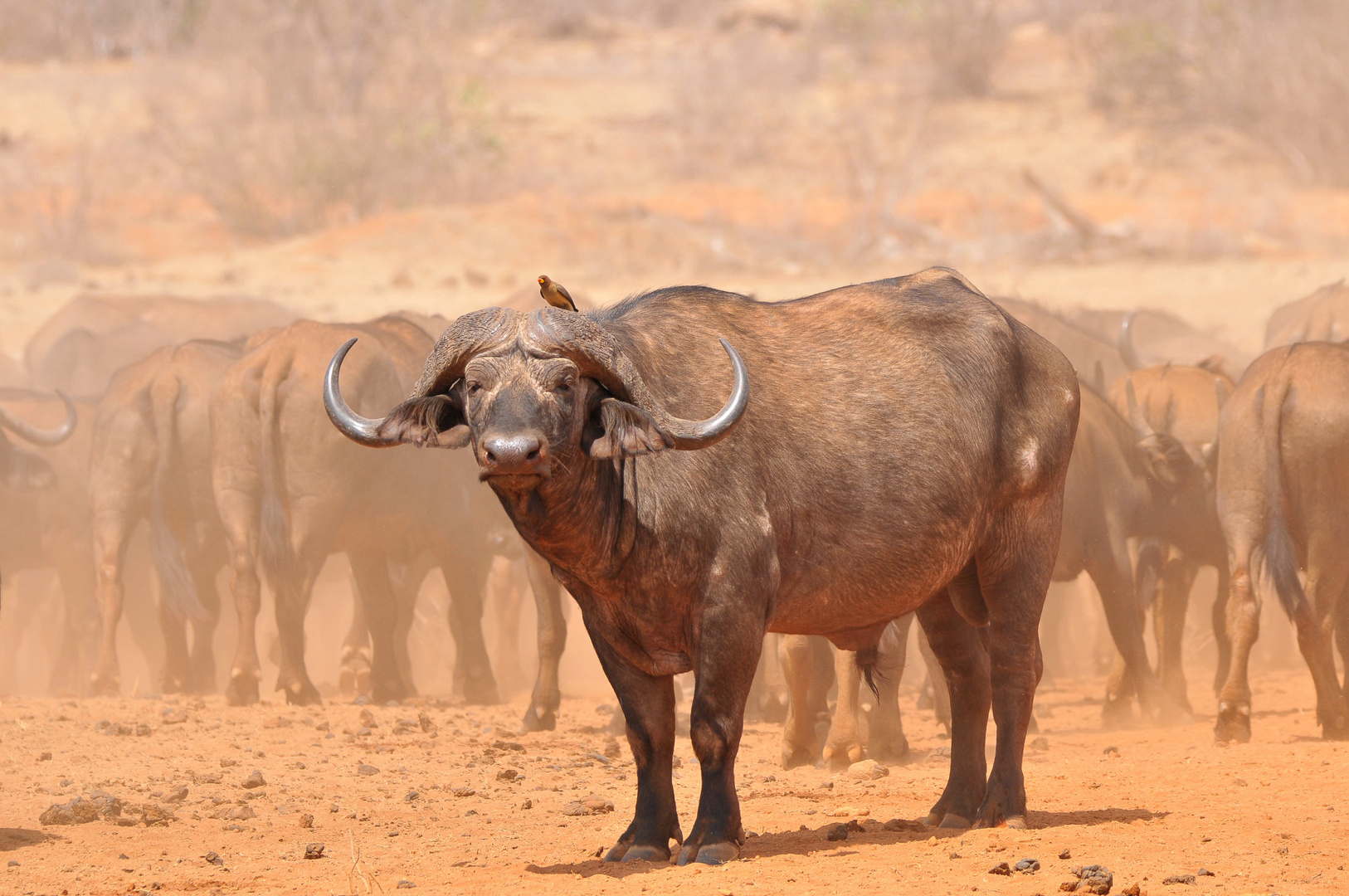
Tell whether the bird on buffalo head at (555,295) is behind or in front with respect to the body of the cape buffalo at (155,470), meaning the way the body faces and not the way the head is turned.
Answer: behind

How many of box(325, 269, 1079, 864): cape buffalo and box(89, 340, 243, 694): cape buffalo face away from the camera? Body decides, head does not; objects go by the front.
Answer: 1

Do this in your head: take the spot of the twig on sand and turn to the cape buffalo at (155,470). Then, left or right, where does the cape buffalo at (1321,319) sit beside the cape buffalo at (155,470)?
right

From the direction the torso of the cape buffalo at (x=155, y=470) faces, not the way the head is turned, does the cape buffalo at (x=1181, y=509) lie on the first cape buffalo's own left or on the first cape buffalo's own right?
on the first cape buffalo's own right

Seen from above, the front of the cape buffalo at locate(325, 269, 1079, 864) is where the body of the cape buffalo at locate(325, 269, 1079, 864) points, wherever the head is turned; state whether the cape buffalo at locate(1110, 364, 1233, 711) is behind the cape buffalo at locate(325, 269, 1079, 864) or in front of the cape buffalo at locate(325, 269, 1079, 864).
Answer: behind

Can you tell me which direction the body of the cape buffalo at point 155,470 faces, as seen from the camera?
away from the camera

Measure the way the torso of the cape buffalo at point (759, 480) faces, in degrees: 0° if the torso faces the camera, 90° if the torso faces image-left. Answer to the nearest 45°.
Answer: approximately 45°

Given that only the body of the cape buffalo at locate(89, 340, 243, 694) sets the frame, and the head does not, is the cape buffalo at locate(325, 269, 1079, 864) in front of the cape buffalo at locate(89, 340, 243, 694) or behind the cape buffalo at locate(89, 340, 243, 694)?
behind

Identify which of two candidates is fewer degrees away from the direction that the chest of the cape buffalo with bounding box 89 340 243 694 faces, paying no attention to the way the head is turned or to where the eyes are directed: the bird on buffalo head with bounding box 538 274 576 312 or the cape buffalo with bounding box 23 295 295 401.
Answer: the cape buffalo

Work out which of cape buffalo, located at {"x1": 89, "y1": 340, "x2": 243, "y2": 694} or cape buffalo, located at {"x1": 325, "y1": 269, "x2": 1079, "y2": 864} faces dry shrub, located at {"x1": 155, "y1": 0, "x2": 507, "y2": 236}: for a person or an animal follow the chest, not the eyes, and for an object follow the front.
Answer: cape buffalo, located at {"x1": 89, "y1": 340, "x2": 243, "y2": 694}
